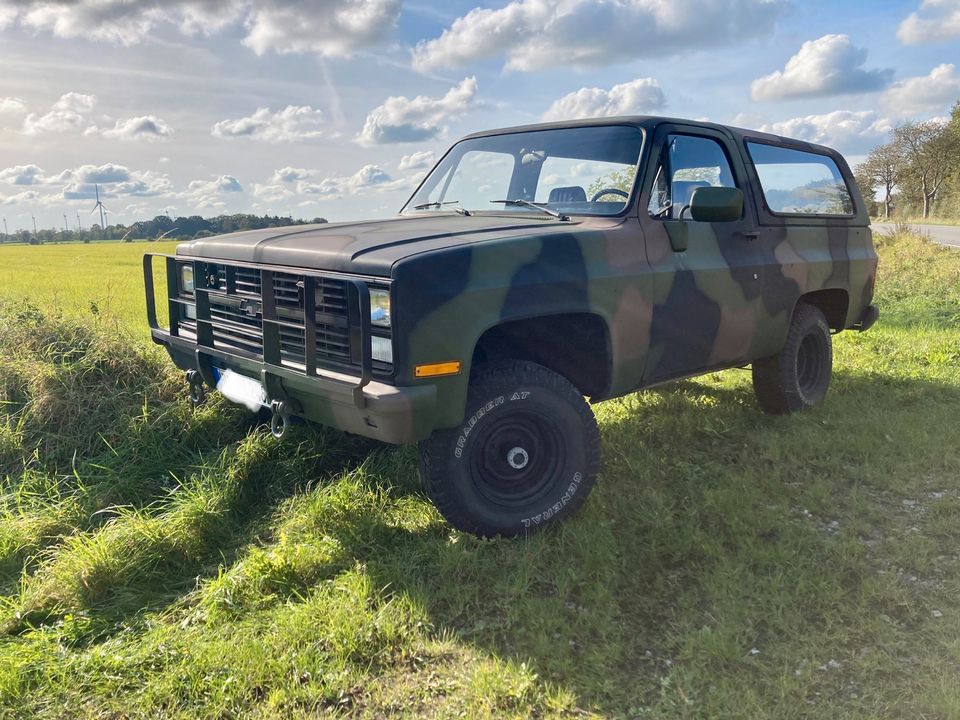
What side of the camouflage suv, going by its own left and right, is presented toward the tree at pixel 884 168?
back

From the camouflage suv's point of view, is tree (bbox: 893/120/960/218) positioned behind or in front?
behind

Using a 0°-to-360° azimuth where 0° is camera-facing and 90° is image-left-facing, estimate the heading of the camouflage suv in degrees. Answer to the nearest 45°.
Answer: approximately 45°
